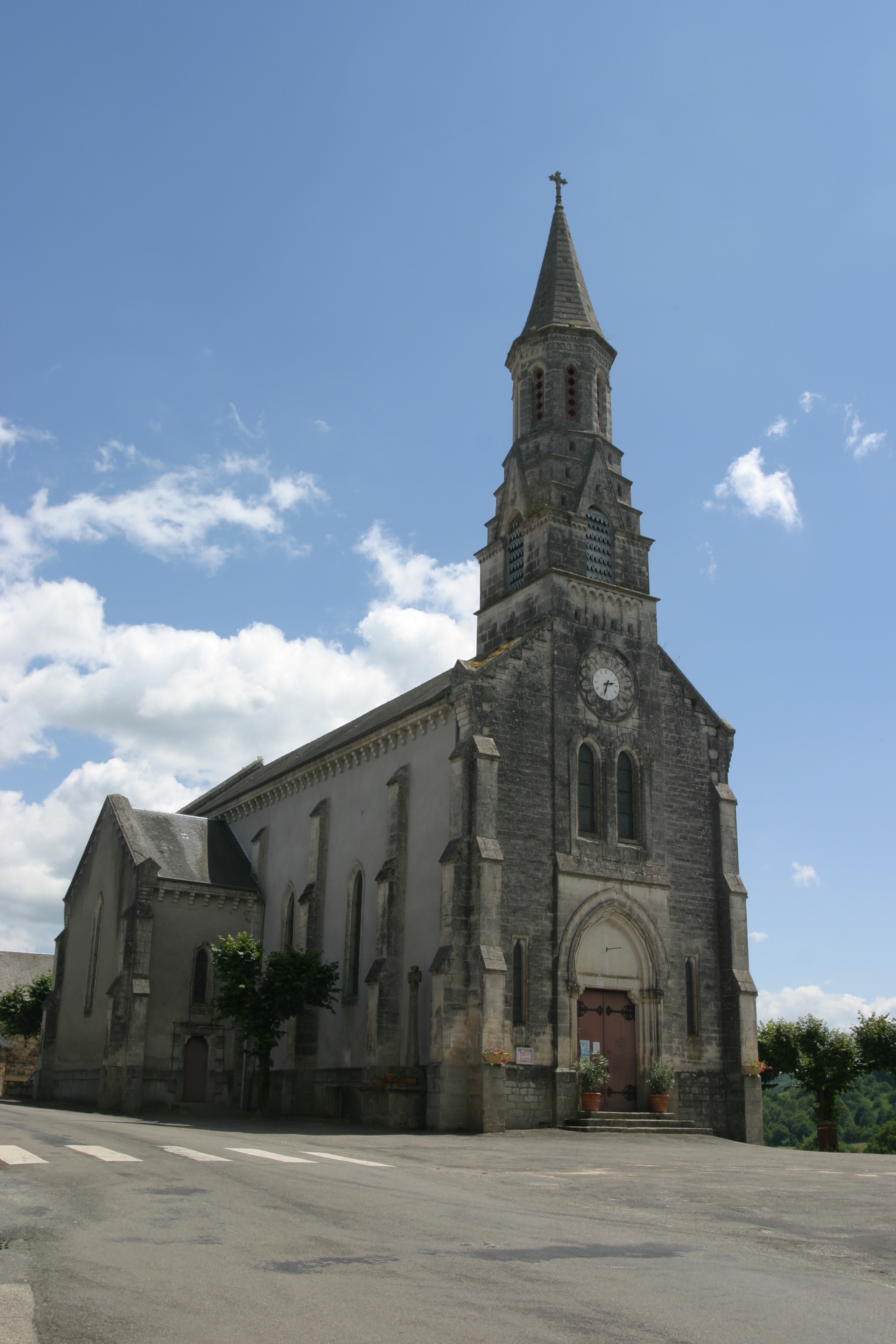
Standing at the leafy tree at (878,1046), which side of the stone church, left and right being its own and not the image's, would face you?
left

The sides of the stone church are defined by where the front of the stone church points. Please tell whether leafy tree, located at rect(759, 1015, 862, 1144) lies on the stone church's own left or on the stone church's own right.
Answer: on the stone church's own left

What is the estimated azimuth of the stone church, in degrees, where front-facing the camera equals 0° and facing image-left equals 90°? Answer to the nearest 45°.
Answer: approximately 315°
